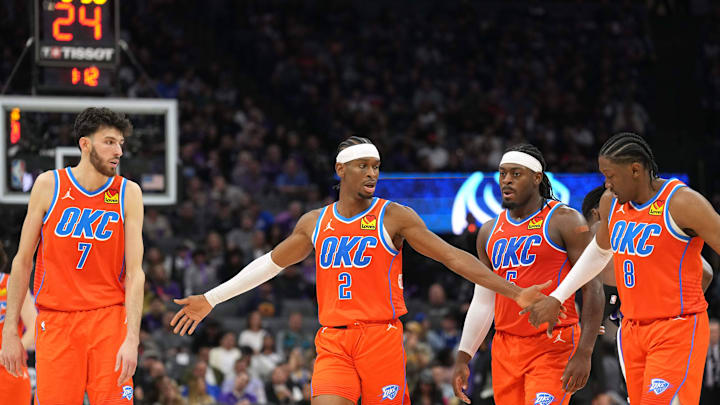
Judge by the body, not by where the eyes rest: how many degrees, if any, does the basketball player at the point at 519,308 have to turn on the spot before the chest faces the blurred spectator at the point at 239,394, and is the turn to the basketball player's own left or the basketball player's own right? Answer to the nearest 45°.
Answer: approximately 90° to the basketball player's own right

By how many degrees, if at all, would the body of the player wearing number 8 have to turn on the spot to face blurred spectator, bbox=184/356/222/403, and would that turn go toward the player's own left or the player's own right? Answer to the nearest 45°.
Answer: approximately 90° to the player's own right

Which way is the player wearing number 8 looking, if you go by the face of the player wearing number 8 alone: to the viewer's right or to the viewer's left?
to the viewer's left

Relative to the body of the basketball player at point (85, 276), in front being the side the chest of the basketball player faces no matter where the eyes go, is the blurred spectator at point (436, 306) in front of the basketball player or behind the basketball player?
behind

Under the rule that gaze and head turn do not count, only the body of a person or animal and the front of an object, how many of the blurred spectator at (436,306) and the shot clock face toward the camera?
2

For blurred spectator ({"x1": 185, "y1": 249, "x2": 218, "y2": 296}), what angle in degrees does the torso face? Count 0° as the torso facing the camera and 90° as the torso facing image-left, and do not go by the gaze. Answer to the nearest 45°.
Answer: approximately 0°
